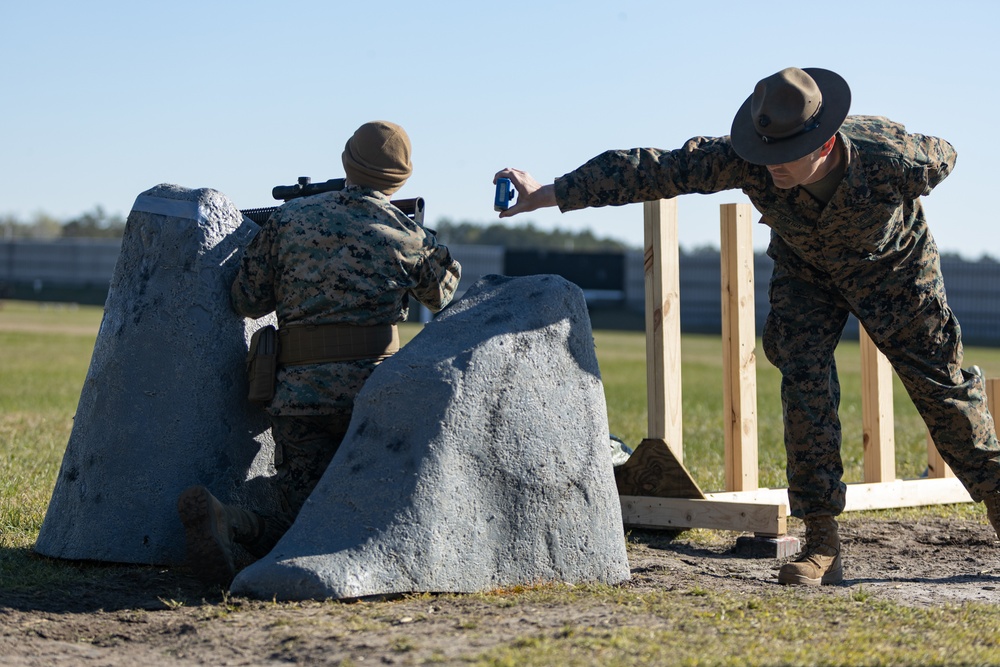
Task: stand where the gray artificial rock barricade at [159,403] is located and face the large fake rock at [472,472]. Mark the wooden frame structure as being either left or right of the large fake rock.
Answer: left

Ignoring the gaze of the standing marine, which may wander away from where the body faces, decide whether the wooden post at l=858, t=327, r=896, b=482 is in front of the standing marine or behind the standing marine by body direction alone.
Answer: behind

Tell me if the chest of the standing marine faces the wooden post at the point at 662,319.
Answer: no

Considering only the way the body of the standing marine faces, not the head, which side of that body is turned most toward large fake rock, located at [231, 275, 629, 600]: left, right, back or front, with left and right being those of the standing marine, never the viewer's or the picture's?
front

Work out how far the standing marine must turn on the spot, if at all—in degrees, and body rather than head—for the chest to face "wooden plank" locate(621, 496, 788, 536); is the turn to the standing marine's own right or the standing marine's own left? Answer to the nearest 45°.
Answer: approximately 90° to the standing marine's own right

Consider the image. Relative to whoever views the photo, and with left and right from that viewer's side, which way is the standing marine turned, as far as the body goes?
facing the viewer and to the left of the viewer

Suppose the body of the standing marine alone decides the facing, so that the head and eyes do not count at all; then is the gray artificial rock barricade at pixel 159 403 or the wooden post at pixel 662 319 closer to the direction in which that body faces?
the gray artificial rock barricade

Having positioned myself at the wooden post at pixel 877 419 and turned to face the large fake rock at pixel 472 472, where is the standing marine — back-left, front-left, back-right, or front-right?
front-left

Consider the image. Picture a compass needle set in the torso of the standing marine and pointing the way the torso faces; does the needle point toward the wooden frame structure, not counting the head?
no

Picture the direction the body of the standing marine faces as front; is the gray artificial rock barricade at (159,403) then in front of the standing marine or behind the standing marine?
in front

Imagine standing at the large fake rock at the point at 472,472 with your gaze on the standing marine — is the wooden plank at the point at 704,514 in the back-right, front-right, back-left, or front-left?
front-left
